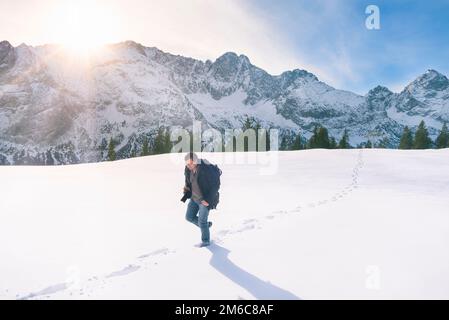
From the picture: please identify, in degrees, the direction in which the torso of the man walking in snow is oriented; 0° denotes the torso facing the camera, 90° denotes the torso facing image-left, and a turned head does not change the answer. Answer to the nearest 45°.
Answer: approximately 45°
